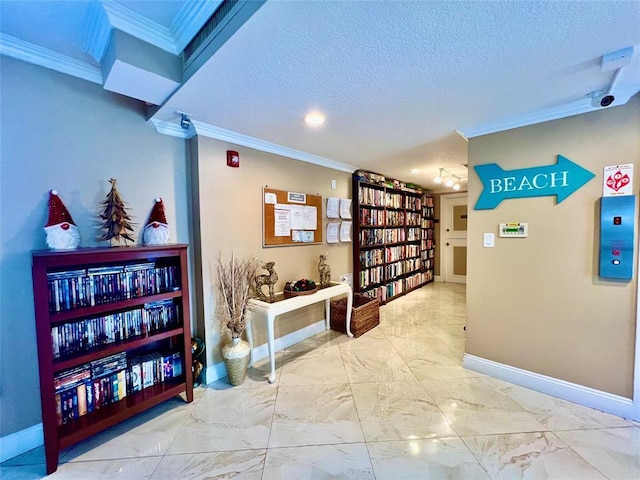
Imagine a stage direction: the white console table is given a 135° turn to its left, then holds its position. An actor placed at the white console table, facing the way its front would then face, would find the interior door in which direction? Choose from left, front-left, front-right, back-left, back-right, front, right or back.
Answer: front-right

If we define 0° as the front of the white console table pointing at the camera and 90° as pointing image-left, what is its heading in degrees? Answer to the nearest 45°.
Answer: approximately 315°

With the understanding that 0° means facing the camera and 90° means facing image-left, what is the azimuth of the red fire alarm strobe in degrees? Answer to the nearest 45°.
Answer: approximately 315°

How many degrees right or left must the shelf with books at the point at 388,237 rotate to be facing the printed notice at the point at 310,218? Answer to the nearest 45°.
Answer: approximately 90° to its right

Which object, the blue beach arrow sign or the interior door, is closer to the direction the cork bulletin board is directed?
the blue beach arrow sign

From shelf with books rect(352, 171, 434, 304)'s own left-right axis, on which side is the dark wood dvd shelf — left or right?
on its right

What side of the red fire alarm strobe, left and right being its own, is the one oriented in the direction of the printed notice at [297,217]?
left

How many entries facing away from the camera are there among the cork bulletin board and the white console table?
0

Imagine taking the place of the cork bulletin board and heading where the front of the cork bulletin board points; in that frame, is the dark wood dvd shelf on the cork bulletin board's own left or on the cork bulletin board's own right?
on the cork bulletin board's own right

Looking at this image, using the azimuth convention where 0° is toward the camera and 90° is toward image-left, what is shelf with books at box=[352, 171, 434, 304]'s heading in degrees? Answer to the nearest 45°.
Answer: approximately 315°

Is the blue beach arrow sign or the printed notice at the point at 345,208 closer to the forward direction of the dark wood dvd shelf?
the blue beach arrow sign

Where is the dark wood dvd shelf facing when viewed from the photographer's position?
facing the viewer and to the right of the viewer

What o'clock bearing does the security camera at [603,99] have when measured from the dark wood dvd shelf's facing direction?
The security camera is roughly at 12 o'clock from the dark wood dvd shelf.

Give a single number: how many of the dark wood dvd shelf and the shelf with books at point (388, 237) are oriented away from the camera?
0

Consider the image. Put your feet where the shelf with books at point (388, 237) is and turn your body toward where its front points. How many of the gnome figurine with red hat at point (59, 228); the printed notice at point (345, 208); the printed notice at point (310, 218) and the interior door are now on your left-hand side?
1

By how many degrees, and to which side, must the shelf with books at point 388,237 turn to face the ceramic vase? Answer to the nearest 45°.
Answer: approximately 90° to its right
